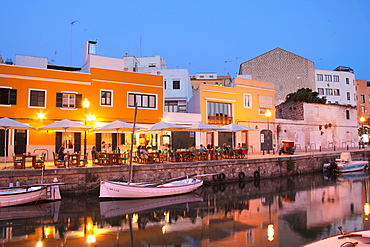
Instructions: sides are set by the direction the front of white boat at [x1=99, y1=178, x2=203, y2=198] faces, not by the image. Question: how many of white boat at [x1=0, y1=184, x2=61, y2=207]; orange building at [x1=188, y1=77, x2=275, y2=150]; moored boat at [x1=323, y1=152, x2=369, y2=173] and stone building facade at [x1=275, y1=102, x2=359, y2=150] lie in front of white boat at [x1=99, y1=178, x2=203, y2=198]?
1

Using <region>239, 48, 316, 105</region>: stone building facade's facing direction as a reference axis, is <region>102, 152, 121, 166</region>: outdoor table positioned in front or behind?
in front

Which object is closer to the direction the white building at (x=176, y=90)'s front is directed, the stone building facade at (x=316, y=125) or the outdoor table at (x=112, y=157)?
the outdoor table

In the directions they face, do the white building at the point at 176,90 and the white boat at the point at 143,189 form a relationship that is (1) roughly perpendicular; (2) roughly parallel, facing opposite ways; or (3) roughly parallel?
roughly perpendicular

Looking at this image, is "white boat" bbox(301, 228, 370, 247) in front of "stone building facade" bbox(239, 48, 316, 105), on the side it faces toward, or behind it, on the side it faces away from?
in front

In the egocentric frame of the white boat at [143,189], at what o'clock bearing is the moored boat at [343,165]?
The moored boat is roughly at 5 o'clock from the white boat.

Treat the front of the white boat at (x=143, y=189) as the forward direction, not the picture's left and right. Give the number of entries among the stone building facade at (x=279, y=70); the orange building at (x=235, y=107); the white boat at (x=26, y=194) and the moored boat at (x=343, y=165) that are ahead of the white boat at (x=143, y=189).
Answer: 1

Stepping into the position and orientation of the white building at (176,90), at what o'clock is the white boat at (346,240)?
The white boat is roughly at 12 o'clock from the white building.

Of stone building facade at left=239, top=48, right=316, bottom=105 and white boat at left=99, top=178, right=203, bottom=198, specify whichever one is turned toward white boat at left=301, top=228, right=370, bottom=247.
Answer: the stone building facade

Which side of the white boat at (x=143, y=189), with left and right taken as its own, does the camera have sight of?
left

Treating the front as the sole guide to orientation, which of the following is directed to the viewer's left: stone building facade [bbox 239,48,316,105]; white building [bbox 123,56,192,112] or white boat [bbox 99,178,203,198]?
the white boat

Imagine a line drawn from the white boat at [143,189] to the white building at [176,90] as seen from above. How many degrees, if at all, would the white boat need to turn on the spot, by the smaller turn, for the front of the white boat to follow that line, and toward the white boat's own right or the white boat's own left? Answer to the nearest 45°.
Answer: approximately 90° to the white boat's own right

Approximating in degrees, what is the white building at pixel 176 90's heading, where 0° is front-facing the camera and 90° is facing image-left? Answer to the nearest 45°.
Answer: approximately 0°

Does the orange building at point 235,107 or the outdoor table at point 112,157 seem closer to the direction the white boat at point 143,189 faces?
the outdoor table
